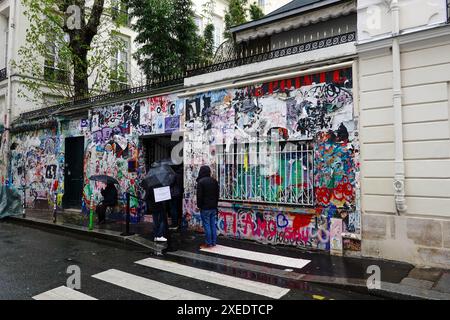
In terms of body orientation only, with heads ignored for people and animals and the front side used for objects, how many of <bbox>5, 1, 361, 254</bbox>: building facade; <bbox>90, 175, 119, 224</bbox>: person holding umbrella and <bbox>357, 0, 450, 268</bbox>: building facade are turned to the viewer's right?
0

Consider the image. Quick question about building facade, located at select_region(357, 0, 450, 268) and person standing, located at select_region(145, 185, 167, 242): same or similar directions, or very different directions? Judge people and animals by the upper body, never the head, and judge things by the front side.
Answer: very different directions

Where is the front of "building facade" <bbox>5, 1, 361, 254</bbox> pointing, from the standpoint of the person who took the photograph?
facing the viewer and to the left of the viewer

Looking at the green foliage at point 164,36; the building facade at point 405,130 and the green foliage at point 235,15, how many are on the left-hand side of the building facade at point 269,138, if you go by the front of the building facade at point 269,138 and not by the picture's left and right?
1

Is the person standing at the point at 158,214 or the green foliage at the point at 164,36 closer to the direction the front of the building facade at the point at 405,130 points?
the person standing

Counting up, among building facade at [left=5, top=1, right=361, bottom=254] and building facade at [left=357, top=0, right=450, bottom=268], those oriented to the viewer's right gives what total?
0
